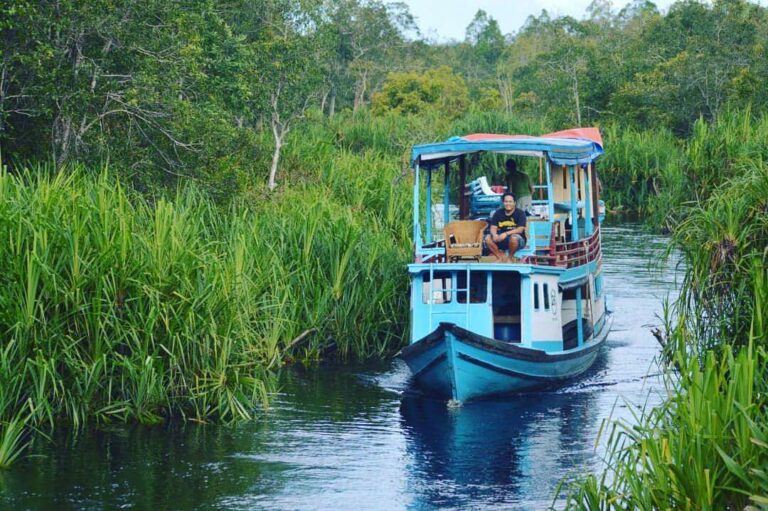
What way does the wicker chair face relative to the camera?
toward the camera

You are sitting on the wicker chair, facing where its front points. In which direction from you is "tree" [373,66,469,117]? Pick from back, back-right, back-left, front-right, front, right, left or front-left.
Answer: back

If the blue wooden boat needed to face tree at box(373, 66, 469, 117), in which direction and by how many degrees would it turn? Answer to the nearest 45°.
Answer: approximately 135° to its right

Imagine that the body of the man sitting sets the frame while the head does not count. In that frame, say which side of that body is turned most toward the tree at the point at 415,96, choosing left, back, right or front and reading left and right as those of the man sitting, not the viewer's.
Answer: back

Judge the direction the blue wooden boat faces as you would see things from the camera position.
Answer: facing the viewer and to the left of the viewer

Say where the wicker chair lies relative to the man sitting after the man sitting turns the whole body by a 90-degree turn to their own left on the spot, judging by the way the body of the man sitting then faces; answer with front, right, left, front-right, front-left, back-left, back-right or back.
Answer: back

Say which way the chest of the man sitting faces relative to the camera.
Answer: toward the camera
